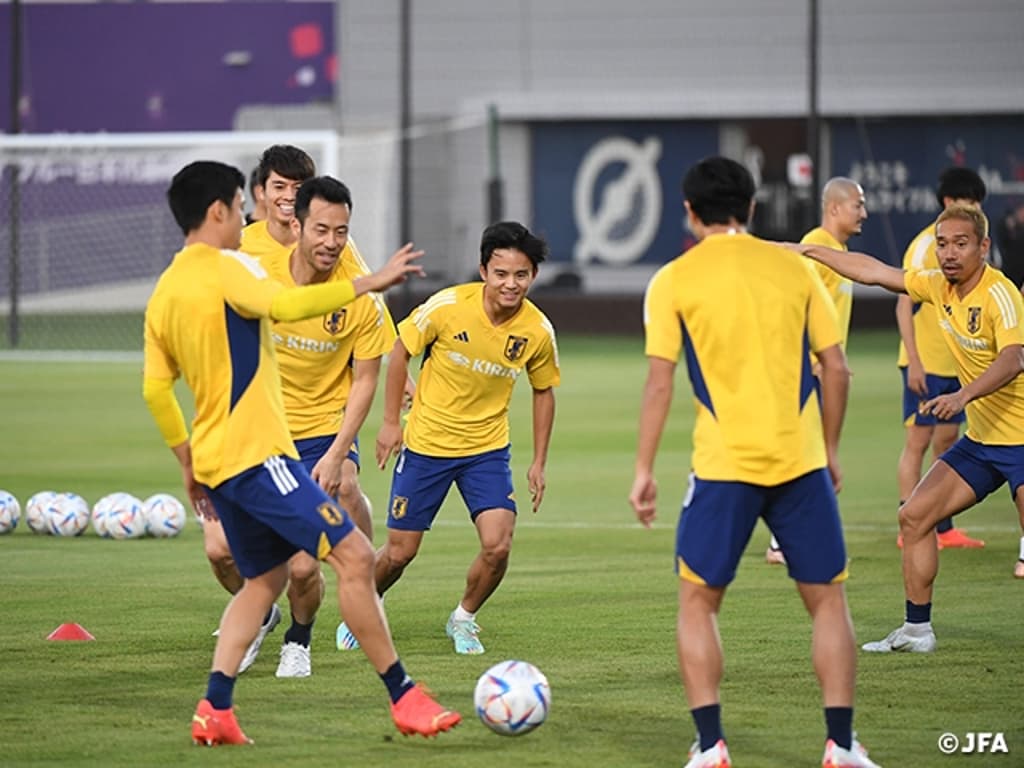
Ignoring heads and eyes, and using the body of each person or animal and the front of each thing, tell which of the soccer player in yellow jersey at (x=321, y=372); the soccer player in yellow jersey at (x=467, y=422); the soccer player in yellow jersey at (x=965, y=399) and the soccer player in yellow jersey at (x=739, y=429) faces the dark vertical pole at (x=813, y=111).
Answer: the soccer player in yellow jersey at (x=739, y=429)

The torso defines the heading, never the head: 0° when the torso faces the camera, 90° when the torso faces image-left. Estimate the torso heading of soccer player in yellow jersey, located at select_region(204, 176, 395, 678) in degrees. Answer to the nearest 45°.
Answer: approximately 0°

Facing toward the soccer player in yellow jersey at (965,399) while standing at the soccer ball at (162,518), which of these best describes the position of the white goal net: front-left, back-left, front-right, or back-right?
back-left

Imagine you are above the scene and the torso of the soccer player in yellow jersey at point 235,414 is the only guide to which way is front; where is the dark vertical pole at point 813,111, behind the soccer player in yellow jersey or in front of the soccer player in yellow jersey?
in front

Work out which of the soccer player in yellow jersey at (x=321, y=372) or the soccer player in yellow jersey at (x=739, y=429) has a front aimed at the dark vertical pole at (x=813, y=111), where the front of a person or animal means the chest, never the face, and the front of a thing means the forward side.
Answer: the soccer player in yellow jersey at (x=739, y=429)

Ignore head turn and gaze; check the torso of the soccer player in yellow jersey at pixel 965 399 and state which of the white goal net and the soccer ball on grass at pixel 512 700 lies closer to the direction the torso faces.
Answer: the soccer ball on grass

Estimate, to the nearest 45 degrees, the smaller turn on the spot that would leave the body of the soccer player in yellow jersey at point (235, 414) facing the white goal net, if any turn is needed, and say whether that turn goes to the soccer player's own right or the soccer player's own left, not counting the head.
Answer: approximately 45° to the soccer player's own left

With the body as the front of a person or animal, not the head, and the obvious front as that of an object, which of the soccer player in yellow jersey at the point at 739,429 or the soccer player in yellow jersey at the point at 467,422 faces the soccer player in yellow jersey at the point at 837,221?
the soccer player in yellow jersey at the point at 739,429

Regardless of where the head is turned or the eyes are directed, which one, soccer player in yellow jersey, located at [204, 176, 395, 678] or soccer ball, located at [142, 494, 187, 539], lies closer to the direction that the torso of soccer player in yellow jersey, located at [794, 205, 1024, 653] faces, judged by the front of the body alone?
the soccer player in yellow jersey

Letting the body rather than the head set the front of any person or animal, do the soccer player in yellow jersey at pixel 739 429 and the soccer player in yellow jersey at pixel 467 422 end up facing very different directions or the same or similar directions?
very different directions

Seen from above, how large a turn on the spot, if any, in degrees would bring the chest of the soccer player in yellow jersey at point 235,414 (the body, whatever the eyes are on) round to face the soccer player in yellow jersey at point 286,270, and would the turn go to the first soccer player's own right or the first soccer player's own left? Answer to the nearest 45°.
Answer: approximately 45° to the first soccer player's own left

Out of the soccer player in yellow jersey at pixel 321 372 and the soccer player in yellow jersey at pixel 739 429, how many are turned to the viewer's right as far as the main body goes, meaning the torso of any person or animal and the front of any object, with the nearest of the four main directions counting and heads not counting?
0

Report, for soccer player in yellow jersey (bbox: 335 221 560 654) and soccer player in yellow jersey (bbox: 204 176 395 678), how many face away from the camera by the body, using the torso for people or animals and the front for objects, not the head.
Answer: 0
